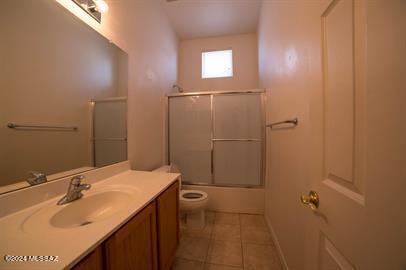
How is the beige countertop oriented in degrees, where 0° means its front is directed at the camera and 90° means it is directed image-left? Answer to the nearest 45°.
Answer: approximately 270°

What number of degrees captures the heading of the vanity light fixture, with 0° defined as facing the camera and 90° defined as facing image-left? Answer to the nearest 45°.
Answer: approximately 270°

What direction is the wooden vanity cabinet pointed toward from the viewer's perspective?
to the viewer's right

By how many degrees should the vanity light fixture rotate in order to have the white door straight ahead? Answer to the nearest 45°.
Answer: approximately 45° to its right

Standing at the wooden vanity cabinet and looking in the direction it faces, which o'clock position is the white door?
The white door is roughly at 2 o'clock from the wooden vanity cabinet.

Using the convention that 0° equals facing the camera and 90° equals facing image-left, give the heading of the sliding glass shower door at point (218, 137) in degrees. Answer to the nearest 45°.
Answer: approximately 0°

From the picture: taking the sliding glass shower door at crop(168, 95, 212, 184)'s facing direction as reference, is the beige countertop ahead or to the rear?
ahead

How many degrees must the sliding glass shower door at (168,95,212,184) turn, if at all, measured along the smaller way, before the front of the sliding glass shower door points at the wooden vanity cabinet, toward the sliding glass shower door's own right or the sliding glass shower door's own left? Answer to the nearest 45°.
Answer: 0° — it already faces it

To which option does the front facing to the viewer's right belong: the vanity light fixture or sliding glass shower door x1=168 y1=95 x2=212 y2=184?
the vanity light fixture
